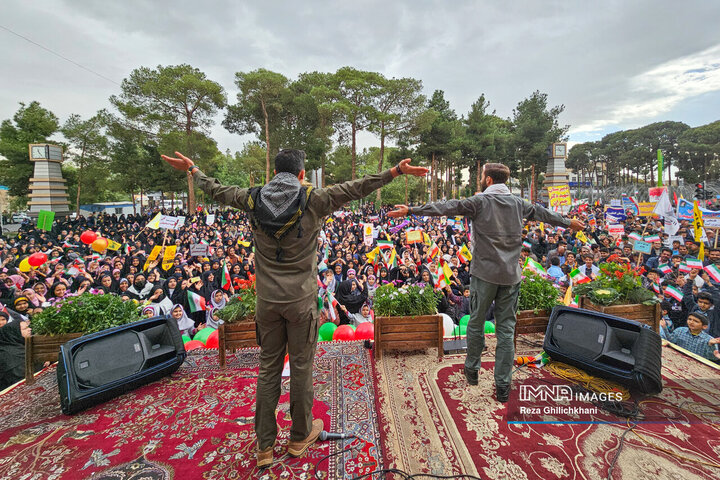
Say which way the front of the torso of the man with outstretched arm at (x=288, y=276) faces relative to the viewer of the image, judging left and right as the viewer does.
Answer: facing away from the viewer

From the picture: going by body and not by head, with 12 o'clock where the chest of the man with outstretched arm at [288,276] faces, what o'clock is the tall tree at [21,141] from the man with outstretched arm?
The tall tree is roughly at 11 o'clock from the man with outstretched arm.

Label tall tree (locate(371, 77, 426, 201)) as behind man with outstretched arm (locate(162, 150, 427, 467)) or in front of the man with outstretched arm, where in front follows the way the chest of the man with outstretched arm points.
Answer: in front

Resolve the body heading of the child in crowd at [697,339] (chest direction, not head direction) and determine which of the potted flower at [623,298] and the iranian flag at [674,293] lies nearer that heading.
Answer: the potted flower

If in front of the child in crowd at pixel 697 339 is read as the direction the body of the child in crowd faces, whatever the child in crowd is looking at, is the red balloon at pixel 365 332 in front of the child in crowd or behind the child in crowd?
in front

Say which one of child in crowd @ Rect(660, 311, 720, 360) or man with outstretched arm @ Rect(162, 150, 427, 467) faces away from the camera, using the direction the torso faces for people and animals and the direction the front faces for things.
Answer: the man with outstretched arm

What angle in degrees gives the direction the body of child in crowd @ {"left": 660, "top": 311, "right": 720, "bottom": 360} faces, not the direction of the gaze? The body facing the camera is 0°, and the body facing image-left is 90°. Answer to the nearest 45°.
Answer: approximately 45°

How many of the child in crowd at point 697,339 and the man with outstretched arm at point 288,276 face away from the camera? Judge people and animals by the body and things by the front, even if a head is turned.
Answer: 1
